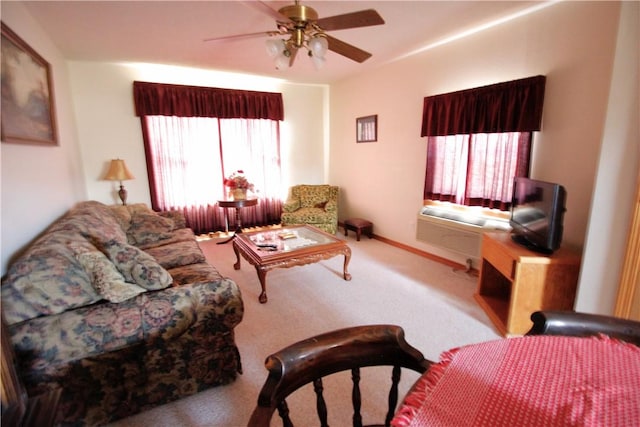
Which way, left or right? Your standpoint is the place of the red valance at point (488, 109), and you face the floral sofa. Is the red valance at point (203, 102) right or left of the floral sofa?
right

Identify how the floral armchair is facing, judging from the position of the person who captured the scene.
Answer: facing the viewer and to the left of the viewer

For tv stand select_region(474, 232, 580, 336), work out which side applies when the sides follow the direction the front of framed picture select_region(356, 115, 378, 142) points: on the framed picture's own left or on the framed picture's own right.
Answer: on the framed picture's own left

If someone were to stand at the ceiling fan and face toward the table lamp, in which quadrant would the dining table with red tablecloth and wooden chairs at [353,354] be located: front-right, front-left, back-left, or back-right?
back-left

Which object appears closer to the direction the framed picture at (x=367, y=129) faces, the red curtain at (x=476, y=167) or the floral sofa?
the floral sofa

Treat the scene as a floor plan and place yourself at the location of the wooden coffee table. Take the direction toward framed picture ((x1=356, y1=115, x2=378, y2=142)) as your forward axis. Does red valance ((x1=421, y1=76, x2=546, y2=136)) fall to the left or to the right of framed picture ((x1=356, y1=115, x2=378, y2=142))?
right

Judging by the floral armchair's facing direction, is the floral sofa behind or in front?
in front

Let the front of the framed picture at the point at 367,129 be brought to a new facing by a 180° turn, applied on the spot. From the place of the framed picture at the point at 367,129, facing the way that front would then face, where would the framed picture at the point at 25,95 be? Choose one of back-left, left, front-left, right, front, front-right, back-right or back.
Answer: back

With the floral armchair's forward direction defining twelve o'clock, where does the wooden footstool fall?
The wooden footstool is roughly at 8 o'clock from the floral armchair.

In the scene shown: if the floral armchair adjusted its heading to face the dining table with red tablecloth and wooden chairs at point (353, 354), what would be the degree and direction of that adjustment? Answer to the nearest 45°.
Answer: approximately 45° to its left

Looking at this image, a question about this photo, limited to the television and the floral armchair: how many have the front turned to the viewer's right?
0

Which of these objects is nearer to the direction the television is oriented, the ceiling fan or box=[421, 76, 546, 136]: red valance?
the ceiling fan

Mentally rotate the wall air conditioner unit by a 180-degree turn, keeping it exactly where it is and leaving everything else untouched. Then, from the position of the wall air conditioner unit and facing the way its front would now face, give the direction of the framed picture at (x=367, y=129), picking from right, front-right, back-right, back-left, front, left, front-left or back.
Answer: left

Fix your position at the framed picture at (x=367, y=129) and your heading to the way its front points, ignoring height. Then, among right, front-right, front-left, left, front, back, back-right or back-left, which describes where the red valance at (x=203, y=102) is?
front-right

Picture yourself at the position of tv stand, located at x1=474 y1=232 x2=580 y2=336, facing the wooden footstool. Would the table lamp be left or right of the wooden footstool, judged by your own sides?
left

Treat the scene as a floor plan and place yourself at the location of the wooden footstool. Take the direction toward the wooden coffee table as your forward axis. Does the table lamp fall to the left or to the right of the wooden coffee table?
right

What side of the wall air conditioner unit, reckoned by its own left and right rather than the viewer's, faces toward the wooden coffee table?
front
